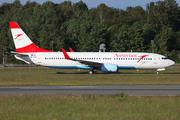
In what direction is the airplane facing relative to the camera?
to the viewer's right
